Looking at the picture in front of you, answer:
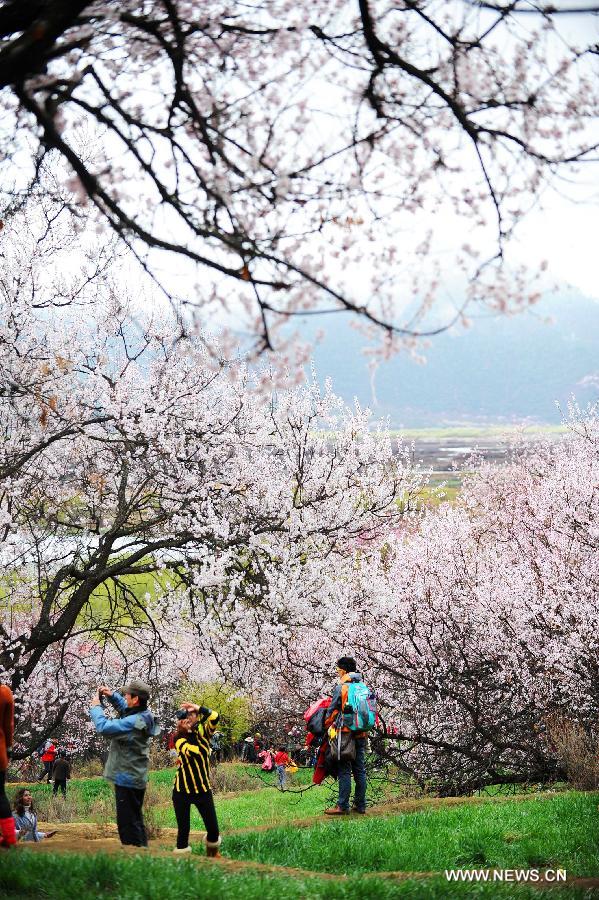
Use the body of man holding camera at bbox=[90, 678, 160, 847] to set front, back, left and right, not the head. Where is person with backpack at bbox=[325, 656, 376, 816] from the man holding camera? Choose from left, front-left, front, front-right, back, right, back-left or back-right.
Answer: back-right

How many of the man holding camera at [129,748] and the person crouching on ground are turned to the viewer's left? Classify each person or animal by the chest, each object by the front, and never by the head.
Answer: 1

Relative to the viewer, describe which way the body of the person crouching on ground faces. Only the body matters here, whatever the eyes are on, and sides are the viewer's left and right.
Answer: facing the viewer and to the right of the viewer

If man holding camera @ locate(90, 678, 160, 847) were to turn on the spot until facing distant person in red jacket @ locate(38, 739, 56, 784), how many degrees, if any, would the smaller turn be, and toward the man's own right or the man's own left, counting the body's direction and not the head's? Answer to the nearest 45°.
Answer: approximately 90° to the man's own right

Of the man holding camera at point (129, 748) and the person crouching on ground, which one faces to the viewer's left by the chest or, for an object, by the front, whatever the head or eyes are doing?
the man holding camera

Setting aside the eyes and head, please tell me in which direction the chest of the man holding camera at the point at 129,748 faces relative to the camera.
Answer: to the viewer's left
